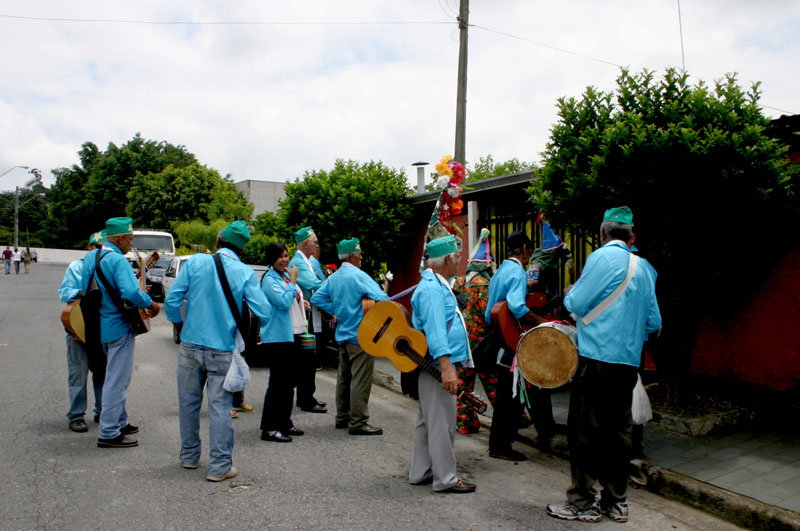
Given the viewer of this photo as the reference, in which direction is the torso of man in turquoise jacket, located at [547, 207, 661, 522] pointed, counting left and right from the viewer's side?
facing away from the viewer and to the left of the viewer

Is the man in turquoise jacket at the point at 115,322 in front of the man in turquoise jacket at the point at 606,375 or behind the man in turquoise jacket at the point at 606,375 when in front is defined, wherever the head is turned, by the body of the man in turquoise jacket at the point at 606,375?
in front

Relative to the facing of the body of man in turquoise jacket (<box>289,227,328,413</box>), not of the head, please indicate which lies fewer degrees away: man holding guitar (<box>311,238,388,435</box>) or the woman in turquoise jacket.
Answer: the man holding guitar

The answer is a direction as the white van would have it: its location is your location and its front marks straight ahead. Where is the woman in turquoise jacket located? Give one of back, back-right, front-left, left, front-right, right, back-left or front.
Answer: front

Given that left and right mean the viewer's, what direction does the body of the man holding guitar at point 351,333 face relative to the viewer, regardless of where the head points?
facing away from the viewer and to the right of the viewer

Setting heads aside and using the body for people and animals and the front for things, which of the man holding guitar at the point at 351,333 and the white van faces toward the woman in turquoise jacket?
the white van

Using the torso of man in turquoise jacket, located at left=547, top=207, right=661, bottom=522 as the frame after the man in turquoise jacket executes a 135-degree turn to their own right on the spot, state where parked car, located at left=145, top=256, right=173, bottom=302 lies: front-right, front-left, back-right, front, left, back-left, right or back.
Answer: back-left

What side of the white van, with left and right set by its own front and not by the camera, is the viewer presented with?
front

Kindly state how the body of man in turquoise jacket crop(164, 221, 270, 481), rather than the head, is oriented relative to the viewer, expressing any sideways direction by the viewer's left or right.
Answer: facing away from the viewer and to the right of the viewer

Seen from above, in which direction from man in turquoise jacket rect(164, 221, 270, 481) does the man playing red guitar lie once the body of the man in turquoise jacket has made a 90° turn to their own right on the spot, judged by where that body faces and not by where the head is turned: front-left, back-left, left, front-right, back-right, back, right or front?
front-left

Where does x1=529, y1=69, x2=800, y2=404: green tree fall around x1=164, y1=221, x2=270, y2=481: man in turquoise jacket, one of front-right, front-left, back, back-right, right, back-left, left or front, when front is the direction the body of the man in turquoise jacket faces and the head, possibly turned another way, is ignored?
front-right

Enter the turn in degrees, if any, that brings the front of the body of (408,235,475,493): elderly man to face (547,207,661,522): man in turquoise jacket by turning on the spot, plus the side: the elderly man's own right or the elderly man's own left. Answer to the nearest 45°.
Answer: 0° — they already face them

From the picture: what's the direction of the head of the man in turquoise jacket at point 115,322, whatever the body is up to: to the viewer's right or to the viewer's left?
to the viewer's right

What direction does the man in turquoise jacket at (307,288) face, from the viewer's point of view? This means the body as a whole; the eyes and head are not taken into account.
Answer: to the viewer's right
